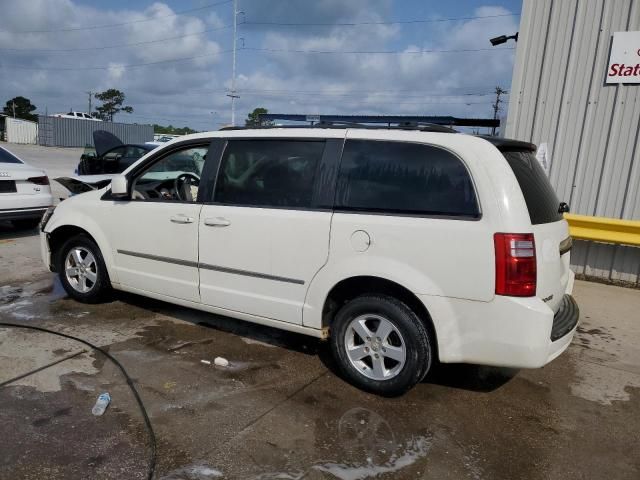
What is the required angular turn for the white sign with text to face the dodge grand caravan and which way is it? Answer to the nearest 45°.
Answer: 0° — it already faces it

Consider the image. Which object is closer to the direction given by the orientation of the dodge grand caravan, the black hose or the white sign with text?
the black hose

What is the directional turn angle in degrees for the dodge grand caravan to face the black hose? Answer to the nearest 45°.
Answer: approximately 45° to its left

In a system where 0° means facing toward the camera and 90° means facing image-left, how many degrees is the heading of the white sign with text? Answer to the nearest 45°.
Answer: approximately 0°

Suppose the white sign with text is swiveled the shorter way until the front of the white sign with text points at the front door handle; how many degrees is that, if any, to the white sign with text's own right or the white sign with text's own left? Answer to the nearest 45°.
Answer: approximately 45° to the white sign with text's own right

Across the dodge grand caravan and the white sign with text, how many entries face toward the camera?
1

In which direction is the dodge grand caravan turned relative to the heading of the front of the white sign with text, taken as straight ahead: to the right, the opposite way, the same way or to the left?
to the right

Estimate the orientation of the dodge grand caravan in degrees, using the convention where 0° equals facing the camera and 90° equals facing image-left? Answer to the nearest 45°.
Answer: approximately 135°
